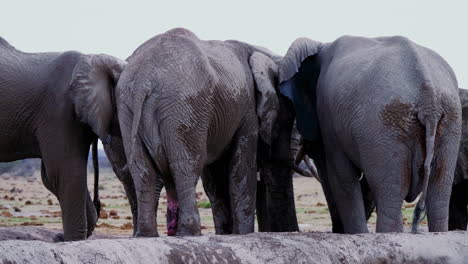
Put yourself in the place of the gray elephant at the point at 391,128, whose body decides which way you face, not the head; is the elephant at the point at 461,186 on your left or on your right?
on your right

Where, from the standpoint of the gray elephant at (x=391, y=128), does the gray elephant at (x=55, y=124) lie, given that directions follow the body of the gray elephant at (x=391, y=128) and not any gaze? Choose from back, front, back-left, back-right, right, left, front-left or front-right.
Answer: front-left

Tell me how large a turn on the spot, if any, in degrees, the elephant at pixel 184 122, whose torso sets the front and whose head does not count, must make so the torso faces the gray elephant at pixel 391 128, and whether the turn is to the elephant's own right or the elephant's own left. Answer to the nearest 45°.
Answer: approximately 45° to the elephant's own right

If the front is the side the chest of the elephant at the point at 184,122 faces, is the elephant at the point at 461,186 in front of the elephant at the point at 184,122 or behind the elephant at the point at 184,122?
in front

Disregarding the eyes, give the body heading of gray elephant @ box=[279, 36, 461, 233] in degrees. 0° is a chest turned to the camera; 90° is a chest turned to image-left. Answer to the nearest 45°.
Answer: approximately 135°

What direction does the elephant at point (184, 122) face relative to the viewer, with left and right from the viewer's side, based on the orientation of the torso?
facing away from the viewer and to the right of the viewer

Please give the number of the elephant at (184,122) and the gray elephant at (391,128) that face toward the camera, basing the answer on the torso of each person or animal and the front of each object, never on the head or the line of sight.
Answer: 0

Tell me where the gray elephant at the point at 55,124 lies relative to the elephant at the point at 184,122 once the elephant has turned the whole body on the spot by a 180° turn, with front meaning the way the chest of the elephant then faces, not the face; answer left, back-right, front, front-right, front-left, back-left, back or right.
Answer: right

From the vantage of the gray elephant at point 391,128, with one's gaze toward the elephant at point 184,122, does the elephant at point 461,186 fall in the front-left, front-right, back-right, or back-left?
back-right

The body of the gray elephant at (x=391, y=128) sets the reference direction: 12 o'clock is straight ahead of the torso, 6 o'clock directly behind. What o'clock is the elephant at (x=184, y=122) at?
The elephant is roughly at 10 o'clock from the gray elephant.
